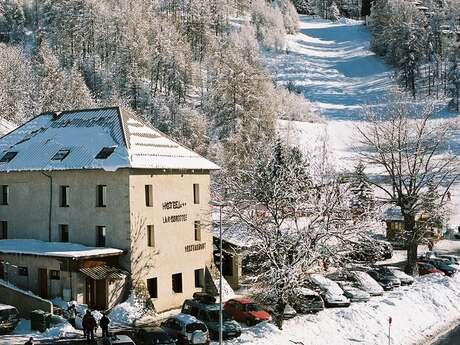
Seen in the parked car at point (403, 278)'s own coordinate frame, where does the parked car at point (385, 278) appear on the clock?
the parked car at point (385, 278) is roughly at 3 o'clock from the parked car at point (403, 278).

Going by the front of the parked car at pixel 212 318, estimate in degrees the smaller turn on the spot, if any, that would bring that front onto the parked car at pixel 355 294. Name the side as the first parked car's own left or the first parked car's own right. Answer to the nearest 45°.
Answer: approximately 90° to the first parked car's own left

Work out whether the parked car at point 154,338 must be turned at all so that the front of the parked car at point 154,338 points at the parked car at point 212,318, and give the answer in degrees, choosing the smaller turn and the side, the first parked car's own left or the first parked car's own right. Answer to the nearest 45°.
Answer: approximately 90° to the first parked car's own left

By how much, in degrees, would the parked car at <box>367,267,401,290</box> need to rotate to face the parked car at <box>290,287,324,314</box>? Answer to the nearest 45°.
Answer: approximately 45° to its right

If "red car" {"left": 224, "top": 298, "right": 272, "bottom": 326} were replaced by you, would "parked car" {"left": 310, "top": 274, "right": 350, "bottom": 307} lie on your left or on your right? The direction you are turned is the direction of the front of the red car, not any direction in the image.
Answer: on your left
